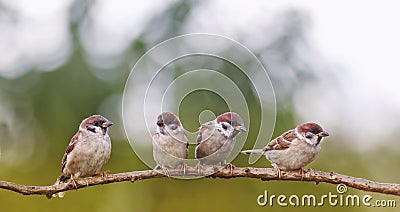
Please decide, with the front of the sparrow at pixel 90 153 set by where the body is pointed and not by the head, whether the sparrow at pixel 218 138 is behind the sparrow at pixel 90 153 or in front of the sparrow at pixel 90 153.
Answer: in front

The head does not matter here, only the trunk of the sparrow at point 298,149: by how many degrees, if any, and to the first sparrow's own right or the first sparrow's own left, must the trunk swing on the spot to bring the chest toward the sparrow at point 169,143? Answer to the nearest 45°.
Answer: approximately 180°

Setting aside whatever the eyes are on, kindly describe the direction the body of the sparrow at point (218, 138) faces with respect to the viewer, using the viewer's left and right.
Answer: facing the viewer and to the right of the viewer

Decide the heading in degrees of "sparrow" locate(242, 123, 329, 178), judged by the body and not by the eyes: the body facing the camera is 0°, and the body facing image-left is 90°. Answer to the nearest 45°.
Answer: approximately 270°

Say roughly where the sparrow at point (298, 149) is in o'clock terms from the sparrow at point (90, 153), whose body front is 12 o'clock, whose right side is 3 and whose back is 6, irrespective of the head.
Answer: the sparrow at point (298, 149) is roughly at 11 o'clock from the sparrow at point (90, 153).

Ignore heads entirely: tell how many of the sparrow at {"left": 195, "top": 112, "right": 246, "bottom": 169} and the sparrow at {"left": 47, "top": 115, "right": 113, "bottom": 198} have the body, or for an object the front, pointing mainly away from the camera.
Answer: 0

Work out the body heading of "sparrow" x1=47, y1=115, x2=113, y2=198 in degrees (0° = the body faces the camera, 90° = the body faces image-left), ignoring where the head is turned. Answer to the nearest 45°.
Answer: approximately 315°
